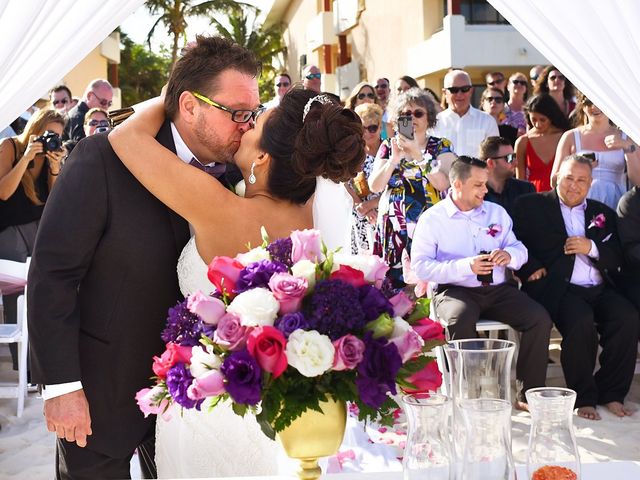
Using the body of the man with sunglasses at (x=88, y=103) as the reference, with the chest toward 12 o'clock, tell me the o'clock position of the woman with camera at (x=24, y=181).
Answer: The woman with camera is roughly at 2 o'clock from the man with sunglasses.

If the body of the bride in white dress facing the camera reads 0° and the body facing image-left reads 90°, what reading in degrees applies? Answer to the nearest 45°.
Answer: approximately 135°

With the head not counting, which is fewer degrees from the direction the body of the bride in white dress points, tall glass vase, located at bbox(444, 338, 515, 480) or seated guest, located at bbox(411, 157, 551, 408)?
the seated guest

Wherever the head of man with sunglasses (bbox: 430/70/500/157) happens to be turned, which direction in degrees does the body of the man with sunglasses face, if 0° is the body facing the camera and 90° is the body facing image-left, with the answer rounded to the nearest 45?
approximately 0°

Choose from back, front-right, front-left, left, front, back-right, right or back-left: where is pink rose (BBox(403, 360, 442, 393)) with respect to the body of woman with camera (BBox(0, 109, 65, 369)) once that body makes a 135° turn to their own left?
back

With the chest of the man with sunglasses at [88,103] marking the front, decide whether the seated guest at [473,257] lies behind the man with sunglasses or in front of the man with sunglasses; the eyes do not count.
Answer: in front

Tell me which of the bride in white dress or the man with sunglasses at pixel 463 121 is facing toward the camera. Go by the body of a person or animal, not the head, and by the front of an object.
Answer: the man with sunglasses

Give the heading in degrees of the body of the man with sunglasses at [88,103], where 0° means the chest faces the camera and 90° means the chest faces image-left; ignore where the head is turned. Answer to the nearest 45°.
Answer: approximately 315°

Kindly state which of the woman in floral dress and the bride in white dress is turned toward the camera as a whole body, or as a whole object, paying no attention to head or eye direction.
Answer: the woman in floral dress

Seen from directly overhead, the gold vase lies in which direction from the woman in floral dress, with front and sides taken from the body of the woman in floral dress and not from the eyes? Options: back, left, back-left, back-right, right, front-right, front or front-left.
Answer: front

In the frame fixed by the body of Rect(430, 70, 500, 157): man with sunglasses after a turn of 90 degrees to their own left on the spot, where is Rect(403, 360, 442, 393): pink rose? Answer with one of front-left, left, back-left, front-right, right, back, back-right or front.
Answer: right

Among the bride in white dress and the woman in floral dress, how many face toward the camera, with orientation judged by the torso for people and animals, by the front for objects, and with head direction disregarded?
1

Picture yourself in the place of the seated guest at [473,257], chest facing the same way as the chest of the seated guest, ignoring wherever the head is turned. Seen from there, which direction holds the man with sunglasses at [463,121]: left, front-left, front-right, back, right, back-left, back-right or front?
back-left

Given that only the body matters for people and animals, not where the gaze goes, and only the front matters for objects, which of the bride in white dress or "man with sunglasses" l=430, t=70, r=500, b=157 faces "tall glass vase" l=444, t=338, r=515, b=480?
the man with sunglasses
